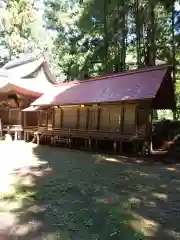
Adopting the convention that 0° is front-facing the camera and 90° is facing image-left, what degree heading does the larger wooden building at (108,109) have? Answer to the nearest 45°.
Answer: approximately 45°

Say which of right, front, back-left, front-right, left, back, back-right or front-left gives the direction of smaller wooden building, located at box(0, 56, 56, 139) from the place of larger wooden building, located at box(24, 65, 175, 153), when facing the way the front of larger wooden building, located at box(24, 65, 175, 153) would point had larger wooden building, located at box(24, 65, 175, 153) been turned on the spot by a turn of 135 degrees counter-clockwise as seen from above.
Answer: back-left
